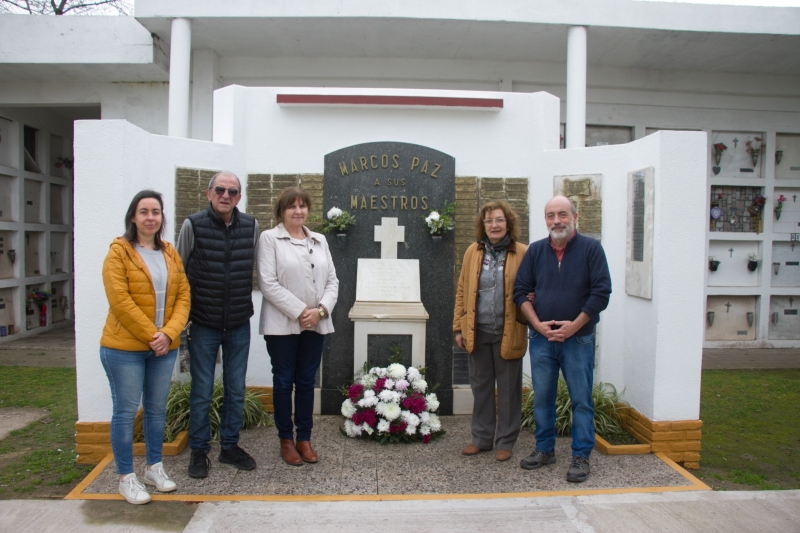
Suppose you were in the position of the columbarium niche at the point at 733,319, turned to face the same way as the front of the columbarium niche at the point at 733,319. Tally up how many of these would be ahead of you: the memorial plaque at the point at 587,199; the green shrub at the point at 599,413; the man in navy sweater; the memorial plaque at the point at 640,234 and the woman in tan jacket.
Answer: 5

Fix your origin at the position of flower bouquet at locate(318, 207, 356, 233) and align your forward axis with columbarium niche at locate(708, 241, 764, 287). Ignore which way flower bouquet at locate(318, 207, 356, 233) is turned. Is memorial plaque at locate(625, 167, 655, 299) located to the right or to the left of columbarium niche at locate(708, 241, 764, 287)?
right

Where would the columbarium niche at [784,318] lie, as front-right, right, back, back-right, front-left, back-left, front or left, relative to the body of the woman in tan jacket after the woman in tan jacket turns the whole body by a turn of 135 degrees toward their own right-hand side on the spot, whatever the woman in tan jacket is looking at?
right

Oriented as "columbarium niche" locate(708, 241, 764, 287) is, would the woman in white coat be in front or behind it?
in front

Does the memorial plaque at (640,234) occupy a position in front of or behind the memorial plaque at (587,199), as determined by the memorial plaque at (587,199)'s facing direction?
in front

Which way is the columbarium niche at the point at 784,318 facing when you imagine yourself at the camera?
facing the viewer

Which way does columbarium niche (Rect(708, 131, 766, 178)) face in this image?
toward the camera

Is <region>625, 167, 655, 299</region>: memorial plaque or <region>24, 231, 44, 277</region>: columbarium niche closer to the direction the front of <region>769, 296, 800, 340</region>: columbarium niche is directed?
the memorial plaque

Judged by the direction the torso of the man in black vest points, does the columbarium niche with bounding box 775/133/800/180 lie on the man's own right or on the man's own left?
on the man's own left

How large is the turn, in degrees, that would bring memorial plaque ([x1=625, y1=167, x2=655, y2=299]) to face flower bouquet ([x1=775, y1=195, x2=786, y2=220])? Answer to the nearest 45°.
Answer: approximately 135° to its right

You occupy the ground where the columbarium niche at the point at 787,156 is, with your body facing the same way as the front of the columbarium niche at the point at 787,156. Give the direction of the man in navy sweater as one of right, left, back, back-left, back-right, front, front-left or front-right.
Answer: front

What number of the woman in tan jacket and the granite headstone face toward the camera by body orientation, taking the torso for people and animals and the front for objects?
2

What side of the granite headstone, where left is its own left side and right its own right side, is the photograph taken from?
front

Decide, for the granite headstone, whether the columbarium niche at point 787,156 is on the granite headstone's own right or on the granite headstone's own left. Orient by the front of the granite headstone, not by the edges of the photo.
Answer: on the granite headstone's own left
